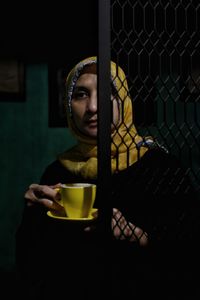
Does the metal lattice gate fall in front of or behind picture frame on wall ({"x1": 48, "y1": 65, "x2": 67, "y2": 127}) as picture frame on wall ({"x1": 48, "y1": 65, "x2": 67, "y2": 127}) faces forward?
in front

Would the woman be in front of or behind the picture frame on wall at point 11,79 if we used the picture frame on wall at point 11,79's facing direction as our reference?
in front

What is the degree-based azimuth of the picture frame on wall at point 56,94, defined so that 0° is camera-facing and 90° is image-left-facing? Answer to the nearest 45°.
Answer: approximately 0°

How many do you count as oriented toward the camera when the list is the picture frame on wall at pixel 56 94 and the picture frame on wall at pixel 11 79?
2

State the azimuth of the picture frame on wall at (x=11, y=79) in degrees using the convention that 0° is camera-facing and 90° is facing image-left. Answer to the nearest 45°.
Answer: approximately 0°
